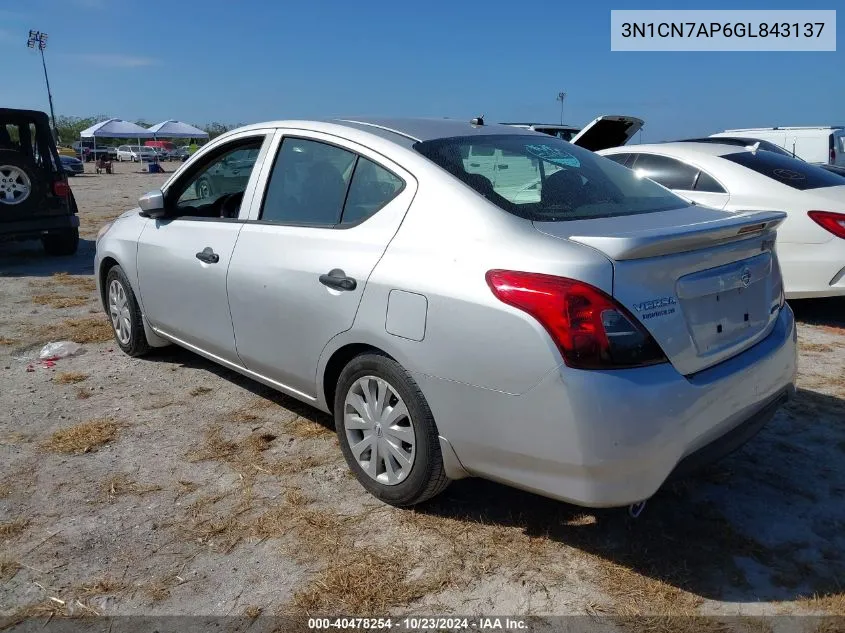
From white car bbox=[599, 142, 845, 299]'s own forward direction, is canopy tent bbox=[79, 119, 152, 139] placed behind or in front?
in front

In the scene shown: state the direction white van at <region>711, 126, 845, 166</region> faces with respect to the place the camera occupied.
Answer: facing away from the viewer and to the left of the viewer

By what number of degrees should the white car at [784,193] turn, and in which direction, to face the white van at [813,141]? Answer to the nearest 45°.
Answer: approximately 45° to its right

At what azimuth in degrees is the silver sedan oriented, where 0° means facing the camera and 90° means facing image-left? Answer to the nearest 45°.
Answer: approximately 135°

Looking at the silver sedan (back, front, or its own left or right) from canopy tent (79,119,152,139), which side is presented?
front

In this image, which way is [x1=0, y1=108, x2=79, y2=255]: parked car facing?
away from the camera

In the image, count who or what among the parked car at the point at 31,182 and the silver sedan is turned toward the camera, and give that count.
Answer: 0

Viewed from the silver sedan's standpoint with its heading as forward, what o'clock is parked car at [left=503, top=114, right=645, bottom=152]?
The parked car is roughly at 2 o'clock from the silver sedan.

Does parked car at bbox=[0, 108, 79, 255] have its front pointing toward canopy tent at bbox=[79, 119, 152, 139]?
yes

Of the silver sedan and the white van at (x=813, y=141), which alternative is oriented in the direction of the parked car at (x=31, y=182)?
the silver sedan

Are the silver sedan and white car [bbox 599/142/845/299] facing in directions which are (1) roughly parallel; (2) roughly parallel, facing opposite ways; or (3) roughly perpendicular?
roughly parallel

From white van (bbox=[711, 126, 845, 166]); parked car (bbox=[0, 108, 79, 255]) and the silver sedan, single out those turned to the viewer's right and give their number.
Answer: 0

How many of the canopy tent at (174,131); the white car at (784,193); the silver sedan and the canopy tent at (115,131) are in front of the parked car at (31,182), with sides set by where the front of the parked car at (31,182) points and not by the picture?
2

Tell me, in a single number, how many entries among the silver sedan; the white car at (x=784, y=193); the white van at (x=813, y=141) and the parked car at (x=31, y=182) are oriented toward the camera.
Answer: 0

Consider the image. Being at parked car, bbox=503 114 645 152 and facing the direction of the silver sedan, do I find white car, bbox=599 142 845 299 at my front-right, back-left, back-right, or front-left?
front-left
